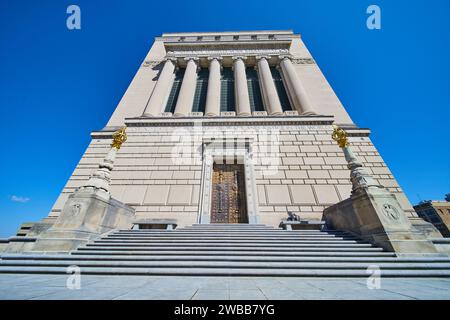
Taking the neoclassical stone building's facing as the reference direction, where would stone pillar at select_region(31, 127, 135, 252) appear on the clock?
The stone pillar is roughly at 2 o'clock from the neoclassical stone building.

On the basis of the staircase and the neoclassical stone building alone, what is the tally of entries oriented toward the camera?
2

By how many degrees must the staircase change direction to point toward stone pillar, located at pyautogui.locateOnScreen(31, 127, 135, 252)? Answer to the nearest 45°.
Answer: approximately 90° to its right

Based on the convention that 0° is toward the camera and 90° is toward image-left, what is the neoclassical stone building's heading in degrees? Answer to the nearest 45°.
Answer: approximately 0°

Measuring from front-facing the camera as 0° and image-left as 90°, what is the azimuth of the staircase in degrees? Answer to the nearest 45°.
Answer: approximately 0°
